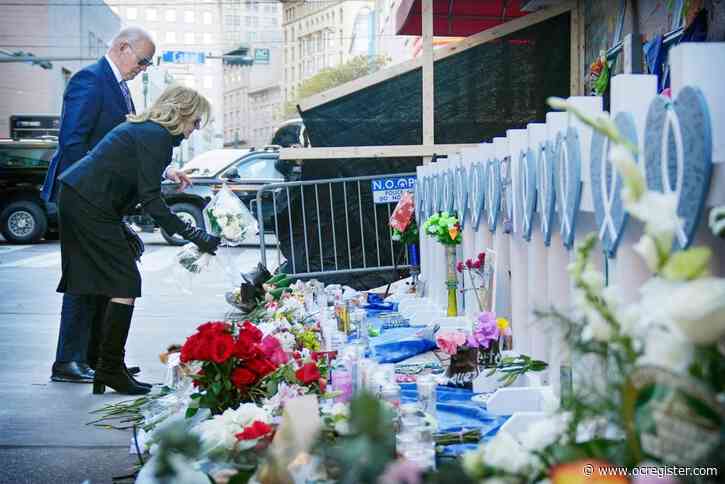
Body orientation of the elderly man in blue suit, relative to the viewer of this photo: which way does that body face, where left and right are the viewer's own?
facing to the right of the viewer

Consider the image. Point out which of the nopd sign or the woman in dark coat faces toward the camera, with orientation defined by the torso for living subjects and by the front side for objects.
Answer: the nopd sign

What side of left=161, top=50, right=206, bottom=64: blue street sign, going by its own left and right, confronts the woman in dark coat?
front

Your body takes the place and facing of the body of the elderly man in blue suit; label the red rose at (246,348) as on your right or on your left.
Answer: on your right

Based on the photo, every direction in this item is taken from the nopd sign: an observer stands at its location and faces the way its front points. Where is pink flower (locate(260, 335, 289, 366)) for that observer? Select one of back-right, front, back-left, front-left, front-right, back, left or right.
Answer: front

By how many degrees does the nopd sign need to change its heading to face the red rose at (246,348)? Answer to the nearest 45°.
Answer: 0° — it already faces it

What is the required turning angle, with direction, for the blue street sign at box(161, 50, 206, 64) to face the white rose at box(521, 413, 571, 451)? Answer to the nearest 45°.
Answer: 0° — it already faces it

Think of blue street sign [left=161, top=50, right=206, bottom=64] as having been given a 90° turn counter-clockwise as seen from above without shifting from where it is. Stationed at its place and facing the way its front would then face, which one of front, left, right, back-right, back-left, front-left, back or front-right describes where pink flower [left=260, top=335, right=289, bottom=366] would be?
right

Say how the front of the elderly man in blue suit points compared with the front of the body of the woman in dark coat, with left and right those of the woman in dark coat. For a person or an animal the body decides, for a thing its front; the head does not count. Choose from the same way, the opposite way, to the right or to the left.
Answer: the same way

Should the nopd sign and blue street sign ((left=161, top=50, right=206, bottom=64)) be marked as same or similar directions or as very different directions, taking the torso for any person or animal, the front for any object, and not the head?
same or similar directions

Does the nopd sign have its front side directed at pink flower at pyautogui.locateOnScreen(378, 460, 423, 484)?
yes

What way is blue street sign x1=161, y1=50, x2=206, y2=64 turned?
toward the camera

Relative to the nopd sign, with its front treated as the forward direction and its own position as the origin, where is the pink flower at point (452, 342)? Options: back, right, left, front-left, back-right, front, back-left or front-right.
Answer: front

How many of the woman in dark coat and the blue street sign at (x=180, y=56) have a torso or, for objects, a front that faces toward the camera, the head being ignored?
1

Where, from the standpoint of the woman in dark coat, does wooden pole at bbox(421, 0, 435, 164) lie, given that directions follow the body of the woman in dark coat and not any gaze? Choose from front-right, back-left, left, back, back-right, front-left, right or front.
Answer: front-left

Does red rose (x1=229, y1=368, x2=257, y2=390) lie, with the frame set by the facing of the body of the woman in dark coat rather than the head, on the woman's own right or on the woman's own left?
on the woman's own right

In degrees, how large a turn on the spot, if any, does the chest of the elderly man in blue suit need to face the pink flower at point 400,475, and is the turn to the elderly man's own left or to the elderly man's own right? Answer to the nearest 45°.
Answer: approximately 90° to the elderly man's own right

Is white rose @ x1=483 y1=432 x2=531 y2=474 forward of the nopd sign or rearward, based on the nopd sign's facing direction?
forward

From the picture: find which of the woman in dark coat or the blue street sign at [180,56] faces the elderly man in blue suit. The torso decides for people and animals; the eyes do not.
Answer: the blue street sign

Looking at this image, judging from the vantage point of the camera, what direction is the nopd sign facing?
facing the viewer

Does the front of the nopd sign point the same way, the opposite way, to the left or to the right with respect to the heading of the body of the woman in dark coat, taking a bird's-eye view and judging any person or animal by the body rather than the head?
to the right

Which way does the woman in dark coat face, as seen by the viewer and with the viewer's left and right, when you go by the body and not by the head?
facing to the right of the viewer

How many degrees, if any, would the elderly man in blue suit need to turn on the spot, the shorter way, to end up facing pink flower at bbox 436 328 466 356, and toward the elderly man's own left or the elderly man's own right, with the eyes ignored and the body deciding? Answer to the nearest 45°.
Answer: approximately 45° to the elderly man's own right

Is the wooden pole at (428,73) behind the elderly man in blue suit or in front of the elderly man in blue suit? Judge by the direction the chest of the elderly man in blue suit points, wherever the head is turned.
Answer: in front

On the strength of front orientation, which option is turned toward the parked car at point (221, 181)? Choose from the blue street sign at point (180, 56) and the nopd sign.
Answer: the blue street sign
